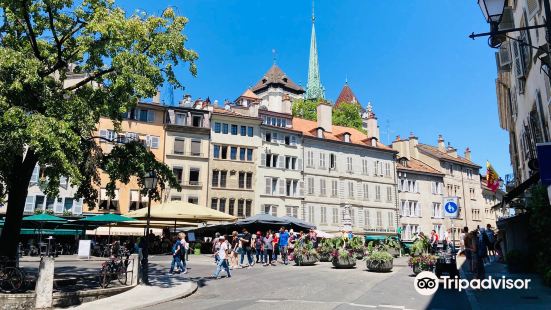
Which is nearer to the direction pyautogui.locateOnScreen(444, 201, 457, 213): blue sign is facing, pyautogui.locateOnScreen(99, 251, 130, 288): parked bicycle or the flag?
the parked bicycle

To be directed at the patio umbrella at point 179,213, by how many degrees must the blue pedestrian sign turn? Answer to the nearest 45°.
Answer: approximately 135° to its right

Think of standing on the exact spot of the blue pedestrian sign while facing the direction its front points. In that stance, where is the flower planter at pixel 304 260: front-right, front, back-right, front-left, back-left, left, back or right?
back-right

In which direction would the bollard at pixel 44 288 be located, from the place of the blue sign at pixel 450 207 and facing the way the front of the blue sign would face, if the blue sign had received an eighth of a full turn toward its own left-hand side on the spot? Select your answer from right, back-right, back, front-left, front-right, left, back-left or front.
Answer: right

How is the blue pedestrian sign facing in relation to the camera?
toward the camera

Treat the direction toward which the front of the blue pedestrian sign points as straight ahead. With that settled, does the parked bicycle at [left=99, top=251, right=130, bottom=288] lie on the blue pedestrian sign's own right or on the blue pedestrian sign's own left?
on the blue pedestrian sign's own right

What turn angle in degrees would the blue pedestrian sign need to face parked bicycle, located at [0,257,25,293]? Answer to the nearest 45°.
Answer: approximately 45° to its right

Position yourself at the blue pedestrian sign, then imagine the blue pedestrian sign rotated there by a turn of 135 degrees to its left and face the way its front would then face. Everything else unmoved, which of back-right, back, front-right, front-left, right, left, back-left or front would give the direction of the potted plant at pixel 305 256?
left

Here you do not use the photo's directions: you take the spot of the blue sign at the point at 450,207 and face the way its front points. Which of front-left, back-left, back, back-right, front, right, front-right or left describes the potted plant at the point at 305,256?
back-right

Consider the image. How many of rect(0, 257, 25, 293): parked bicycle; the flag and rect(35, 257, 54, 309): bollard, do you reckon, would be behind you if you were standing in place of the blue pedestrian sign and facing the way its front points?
1

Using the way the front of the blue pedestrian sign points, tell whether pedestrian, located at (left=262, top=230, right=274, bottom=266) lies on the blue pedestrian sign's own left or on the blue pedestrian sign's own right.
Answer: on the blue pedestrian sign's own right

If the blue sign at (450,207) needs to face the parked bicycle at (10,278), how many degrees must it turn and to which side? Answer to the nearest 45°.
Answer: approximately 45° to its right
